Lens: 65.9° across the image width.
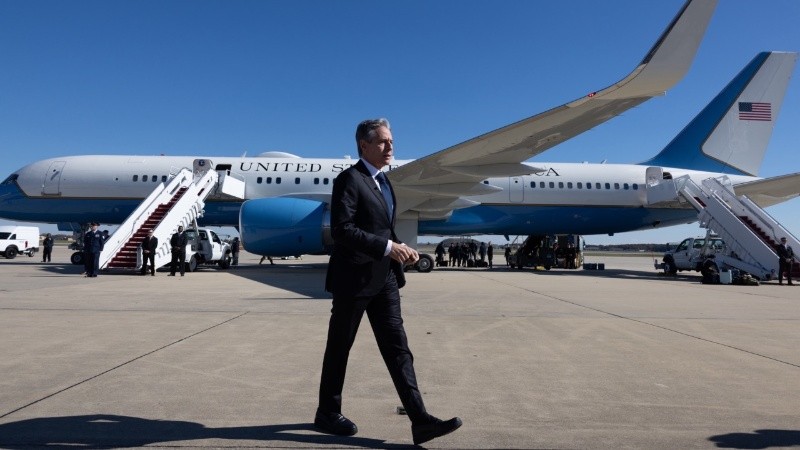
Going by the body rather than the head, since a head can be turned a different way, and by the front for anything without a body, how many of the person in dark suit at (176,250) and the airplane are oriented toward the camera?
1

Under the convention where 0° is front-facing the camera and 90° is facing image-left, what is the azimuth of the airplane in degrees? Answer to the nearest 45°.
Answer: approximately 90°

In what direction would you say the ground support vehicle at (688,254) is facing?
to the viewer's left

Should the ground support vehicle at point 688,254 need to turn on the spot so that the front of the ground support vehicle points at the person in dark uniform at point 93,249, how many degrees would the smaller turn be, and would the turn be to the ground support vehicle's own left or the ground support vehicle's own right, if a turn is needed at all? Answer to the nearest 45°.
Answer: approximately 45° to the ground support vehicle's own left

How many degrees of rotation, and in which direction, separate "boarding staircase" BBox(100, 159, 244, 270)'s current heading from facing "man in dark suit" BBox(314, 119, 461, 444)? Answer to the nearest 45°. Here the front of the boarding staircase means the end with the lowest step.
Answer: approximately 45° to its left

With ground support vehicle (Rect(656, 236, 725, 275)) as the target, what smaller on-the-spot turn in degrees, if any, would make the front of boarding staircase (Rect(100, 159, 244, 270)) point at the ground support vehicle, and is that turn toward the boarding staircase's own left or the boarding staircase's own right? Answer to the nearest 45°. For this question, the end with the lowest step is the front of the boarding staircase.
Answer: approximately 135° to the boarding staircase's own left

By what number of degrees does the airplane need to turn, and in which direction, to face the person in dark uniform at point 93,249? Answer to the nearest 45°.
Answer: approximately 45° to its left

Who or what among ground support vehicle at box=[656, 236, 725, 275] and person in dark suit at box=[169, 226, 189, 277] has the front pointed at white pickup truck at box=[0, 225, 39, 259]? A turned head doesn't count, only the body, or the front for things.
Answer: the ground support vehicle
